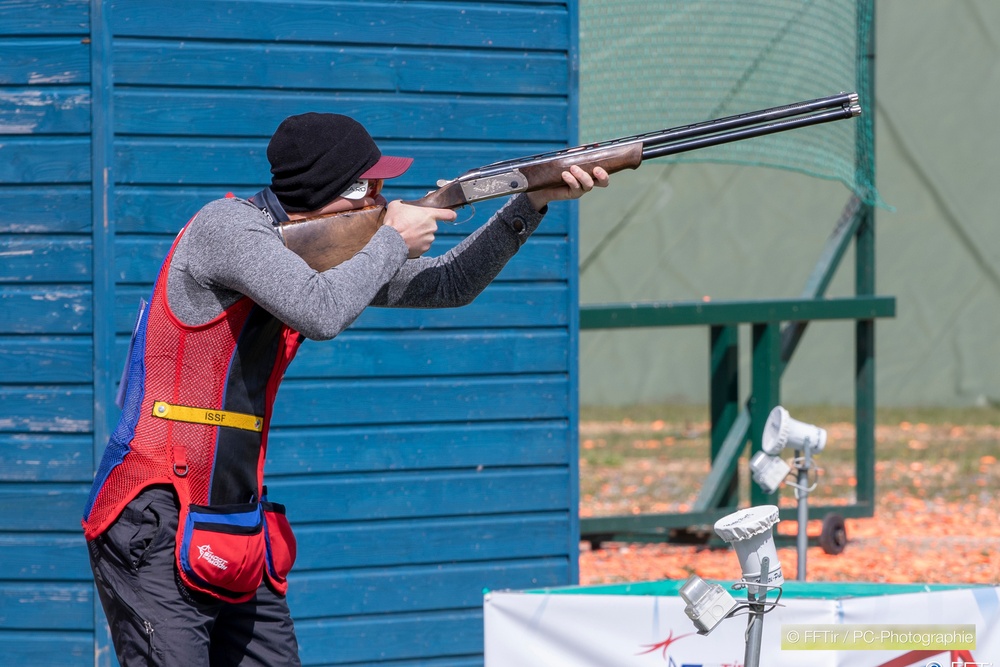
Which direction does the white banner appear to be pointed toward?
toward the camera

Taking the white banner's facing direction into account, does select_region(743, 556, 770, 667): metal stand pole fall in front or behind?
in front

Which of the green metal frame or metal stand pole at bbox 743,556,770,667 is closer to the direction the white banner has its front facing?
the metal stand pole

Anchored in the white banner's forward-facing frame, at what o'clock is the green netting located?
The green netting is roughly at 6 o'clock from the white banner.

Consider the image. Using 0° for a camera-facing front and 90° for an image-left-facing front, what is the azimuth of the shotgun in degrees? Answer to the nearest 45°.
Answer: approximately 270°

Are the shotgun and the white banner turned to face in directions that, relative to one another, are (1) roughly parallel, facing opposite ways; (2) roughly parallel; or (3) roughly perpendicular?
roughly perpendicular

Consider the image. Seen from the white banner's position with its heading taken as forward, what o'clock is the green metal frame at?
The green metal frame is roughly at 6 o'clock from the white banner.

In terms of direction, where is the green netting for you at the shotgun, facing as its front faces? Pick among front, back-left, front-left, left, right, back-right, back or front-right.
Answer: left

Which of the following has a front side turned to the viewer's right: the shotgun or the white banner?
the shotgun

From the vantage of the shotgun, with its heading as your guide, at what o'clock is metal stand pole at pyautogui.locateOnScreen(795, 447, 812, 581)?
The metal stand pole is roughly at 10 o'clock from the shotgun.

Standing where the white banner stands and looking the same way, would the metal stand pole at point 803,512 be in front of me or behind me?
behind

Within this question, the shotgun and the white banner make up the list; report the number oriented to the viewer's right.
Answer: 1
